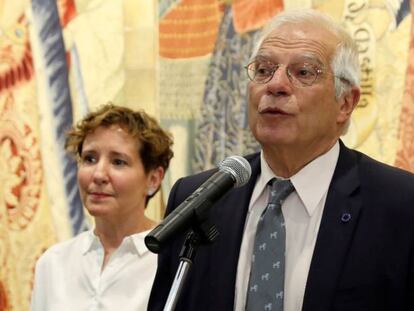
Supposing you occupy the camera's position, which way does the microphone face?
facing away from the viewer and to the right of the viewer

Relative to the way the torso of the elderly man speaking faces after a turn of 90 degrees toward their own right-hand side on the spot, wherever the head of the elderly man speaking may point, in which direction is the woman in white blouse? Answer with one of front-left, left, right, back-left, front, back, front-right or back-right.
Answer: front

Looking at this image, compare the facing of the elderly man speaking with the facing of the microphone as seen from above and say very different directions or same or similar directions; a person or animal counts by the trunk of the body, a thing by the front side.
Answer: very different directions

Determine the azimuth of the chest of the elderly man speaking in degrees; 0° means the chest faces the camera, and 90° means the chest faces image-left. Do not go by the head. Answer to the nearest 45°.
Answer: approximately 45°
